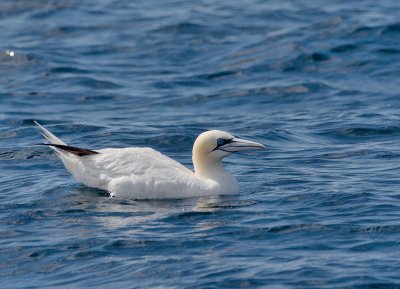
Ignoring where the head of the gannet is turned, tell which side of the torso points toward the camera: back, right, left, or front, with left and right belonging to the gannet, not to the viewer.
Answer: right
